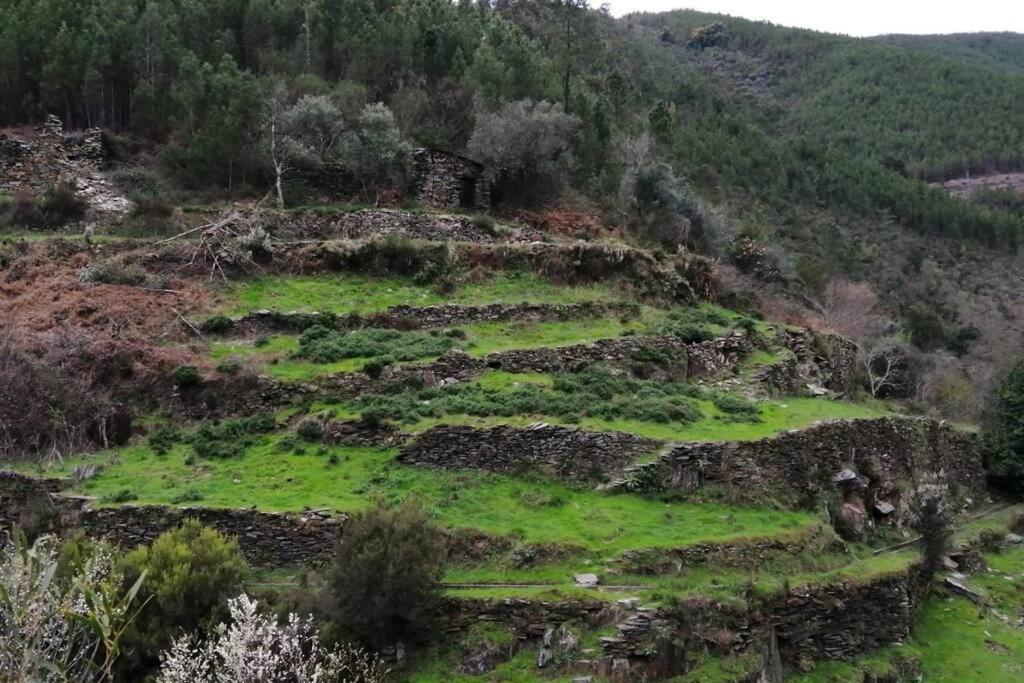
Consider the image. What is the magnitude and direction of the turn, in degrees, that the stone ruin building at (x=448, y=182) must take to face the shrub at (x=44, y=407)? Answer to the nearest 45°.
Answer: approximately 45° to its right

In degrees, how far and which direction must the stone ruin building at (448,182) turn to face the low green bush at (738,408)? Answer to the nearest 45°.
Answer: approximately 45° to its left

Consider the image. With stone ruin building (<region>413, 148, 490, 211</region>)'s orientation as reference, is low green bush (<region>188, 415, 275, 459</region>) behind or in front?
in front

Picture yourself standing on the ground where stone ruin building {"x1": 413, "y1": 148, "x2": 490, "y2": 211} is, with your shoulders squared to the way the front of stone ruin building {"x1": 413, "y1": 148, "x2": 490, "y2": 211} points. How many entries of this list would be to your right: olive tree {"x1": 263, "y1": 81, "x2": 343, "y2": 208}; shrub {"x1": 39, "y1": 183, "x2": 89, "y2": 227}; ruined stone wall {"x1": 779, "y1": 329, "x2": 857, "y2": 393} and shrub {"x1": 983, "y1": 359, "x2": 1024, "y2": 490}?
2

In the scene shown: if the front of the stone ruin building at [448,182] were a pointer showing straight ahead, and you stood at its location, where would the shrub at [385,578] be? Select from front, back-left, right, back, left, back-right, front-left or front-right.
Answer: front

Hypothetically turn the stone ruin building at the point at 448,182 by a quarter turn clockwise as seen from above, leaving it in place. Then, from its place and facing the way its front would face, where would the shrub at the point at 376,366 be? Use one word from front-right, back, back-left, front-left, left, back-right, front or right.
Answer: left

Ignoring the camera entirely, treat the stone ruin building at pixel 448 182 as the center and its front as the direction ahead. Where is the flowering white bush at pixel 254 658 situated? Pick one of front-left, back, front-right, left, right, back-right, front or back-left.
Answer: front

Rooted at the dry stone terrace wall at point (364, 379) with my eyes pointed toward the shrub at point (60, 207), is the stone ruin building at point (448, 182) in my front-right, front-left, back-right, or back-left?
front-right

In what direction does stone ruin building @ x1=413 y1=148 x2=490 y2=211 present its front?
toward the camera

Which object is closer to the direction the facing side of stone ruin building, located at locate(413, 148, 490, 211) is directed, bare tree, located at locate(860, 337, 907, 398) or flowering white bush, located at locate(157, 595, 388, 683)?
the flowering white bush

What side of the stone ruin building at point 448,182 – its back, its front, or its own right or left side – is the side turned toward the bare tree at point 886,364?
left

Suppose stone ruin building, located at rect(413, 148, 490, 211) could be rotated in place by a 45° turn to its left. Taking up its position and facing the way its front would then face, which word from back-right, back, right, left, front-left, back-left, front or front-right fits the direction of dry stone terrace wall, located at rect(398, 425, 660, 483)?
front-right

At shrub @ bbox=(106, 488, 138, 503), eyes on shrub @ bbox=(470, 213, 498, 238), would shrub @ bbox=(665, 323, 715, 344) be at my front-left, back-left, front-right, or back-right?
front-right

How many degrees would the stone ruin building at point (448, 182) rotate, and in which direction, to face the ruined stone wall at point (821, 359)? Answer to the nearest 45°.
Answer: approximately 45° to its left

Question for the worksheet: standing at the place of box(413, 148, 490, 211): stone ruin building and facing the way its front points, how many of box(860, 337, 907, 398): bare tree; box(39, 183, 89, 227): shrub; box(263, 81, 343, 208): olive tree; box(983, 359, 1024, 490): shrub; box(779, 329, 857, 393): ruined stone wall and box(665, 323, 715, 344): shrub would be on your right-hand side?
2

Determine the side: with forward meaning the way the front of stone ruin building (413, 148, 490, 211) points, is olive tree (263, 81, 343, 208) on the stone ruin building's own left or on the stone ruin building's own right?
on the stone ruin building's own right

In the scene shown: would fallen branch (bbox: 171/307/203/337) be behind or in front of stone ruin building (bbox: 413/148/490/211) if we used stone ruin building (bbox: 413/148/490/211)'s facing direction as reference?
in front

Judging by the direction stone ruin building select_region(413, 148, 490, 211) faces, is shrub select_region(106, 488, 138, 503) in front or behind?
in front
